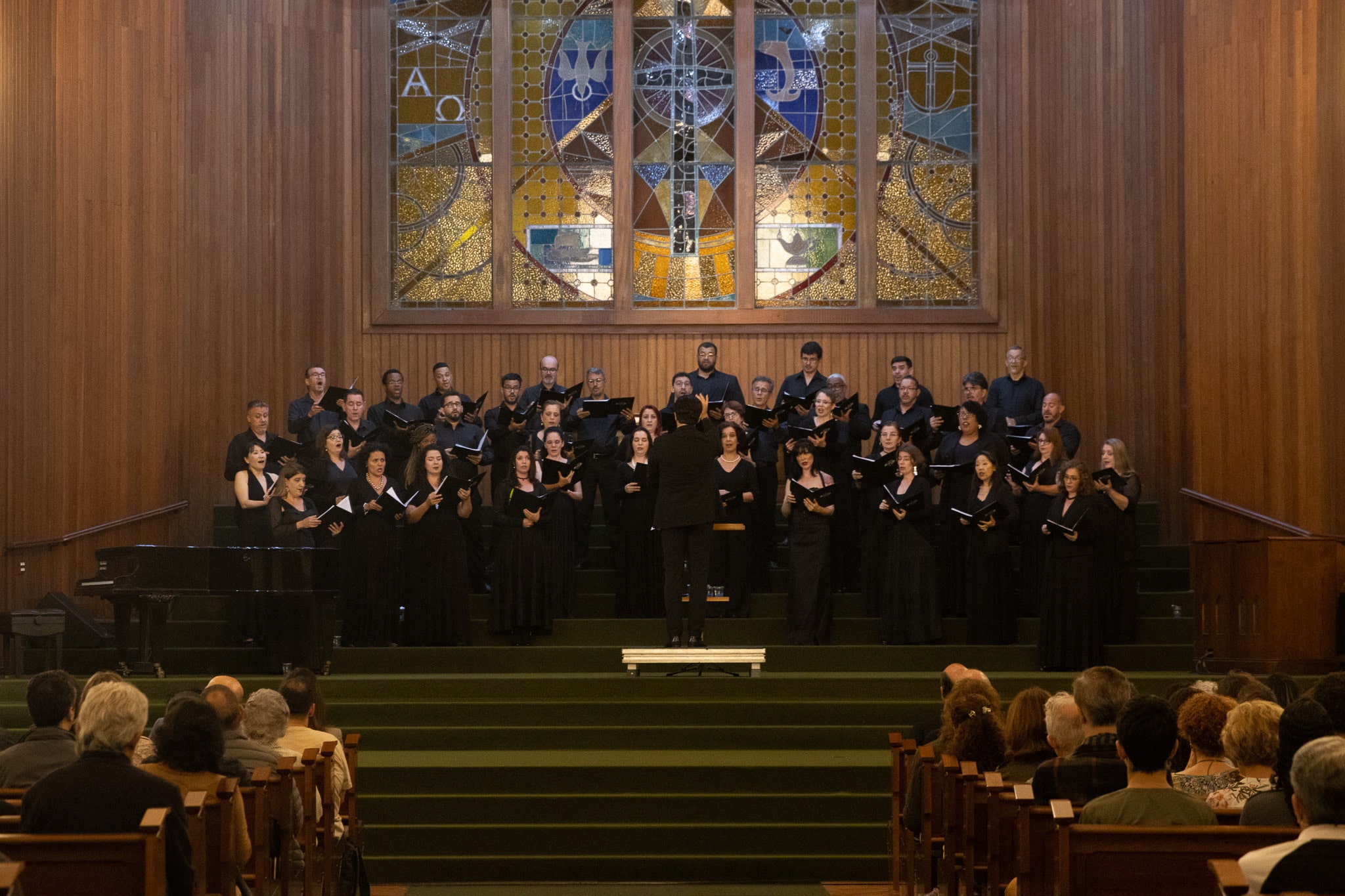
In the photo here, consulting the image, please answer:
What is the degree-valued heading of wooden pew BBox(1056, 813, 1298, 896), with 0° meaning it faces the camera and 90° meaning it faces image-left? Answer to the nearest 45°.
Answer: approximately 180°

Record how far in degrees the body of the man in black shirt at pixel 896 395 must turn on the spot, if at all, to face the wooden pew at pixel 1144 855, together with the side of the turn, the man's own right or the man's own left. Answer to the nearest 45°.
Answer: approximately 45° to the man's own left

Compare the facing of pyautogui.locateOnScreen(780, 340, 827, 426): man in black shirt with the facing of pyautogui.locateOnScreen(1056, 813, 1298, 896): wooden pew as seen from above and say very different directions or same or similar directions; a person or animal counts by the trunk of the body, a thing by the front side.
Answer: very different directions

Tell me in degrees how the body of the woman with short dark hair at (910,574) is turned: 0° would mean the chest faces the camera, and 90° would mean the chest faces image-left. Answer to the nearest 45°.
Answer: approximately 45°

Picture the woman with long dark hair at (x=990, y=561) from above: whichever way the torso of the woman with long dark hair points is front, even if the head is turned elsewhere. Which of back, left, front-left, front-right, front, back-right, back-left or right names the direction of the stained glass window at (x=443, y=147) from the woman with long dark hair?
right

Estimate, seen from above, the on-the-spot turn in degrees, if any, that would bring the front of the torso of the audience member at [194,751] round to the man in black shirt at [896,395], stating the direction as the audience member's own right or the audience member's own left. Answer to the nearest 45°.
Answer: approximately 45° to the audience member's own right

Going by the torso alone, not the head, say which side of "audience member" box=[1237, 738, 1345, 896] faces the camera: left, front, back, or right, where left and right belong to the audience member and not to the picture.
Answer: back

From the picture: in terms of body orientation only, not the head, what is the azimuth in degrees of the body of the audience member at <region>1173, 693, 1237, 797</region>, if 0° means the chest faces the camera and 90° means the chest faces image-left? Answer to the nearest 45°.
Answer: approximately 180°

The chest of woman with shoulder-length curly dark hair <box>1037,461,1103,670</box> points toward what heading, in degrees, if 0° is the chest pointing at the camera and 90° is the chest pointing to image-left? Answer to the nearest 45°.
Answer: approximately 45°

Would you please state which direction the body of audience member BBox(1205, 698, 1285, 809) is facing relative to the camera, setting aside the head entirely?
away from the camera

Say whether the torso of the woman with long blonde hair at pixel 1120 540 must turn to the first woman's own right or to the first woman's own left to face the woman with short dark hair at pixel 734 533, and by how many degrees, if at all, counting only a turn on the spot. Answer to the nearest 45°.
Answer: approximately 45° to the first woman's own right

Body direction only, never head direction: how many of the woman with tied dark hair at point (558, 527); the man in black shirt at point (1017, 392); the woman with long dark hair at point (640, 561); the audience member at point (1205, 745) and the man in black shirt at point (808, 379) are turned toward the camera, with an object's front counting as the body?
4

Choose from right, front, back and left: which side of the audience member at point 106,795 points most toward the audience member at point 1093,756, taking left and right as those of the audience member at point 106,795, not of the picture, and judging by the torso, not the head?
right

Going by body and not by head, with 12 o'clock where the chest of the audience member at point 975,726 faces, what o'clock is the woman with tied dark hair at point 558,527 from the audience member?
The woman with tied dark hair is roughly at 11 o'clock from the audience member.

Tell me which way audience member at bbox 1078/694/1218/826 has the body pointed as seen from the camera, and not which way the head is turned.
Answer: away from the camera
